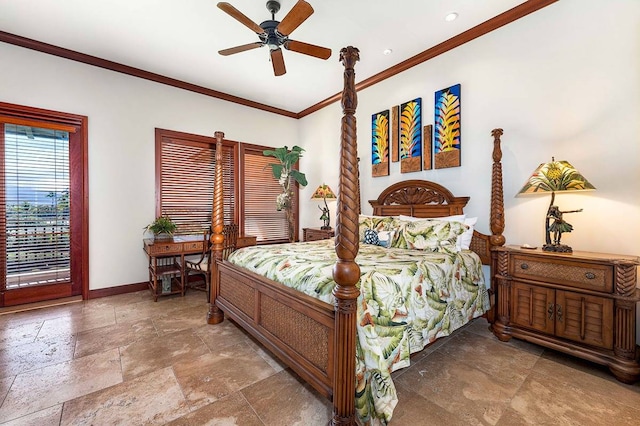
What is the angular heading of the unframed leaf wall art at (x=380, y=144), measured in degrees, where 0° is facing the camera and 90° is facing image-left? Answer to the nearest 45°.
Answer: approximately 45°

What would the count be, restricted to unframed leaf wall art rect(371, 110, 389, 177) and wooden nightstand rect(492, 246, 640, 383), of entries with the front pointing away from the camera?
0

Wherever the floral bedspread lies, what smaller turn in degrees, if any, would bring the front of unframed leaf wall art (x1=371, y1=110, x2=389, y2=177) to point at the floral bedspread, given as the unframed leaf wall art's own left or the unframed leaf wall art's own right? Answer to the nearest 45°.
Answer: approximately 45° to the unframed leaf wall art's own left

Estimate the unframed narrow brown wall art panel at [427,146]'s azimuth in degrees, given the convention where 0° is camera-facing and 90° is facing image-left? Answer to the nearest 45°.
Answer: approximately 45°

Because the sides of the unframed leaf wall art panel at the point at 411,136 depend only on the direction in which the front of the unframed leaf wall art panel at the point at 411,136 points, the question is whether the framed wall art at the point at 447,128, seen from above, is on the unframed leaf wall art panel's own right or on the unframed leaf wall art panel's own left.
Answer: on the unframed leaf wall art panel's own left

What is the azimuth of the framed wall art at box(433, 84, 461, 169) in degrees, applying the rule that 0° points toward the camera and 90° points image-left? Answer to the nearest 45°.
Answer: approximately 45°

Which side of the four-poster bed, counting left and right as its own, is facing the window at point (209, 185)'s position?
right

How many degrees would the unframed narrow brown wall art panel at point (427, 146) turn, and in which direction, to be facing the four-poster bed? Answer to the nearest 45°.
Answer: approximately 45° to its left

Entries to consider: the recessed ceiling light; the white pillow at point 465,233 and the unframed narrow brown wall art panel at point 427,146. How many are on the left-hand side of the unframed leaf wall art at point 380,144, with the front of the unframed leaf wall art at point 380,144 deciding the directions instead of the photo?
3

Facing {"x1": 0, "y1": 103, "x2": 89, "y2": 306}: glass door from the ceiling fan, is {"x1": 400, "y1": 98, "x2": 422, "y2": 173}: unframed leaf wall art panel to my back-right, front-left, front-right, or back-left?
back-right

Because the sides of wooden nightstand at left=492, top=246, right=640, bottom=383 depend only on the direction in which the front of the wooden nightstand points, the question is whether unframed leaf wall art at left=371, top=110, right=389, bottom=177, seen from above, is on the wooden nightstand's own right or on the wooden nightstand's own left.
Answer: on the wooden nightstand's own right

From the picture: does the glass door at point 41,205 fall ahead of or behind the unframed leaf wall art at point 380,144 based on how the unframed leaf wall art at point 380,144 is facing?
ahead

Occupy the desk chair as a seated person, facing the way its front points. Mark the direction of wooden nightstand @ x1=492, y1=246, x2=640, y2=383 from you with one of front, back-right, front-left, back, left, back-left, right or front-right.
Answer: back
